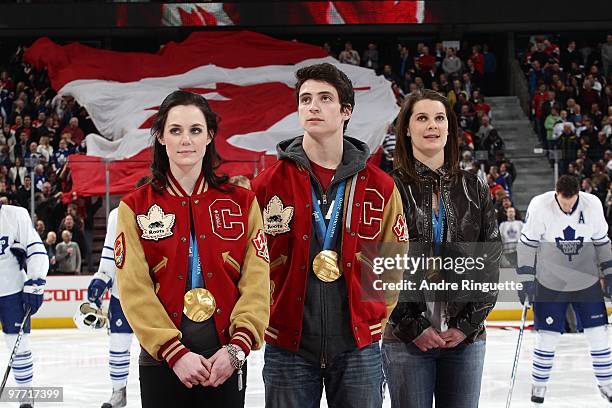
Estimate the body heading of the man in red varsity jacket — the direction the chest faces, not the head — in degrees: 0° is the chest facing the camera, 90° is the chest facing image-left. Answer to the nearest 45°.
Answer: approximately 0°

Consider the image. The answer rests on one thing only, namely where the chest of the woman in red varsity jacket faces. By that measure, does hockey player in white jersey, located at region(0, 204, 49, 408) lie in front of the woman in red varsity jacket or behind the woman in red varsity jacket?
behind

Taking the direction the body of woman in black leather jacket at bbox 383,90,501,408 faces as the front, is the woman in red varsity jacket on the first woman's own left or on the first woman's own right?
on the first woman's own right

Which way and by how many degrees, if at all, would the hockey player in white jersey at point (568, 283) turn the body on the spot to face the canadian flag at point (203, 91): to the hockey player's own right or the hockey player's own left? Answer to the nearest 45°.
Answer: approximately 135° to the hockey player's own right

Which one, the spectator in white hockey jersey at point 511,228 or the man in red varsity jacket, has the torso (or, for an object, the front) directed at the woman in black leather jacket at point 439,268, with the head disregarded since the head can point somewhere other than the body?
the spectator in white hockey jersey

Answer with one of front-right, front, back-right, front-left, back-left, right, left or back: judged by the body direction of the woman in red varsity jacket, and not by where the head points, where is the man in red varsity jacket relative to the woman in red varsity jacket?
left

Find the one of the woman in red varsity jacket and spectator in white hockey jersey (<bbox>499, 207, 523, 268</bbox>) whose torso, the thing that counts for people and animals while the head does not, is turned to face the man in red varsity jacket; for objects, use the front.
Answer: the spectator in white hockey jersey

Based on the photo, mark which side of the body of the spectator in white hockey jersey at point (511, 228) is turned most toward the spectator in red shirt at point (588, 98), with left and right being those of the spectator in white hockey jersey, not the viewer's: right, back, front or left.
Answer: back

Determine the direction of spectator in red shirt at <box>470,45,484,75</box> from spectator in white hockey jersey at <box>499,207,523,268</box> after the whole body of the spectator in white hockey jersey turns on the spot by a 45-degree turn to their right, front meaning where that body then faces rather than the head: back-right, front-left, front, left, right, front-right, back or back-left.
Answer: back-right

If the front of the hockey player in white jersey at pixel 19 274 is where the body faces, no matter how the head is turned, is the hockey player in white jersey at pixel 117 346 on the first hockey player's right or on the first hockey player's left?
on the first hockey player's left

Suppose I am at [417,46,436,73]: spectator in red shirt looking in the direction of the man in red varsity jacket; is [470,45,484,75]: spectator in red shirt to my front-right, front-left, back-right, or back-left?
back-left
